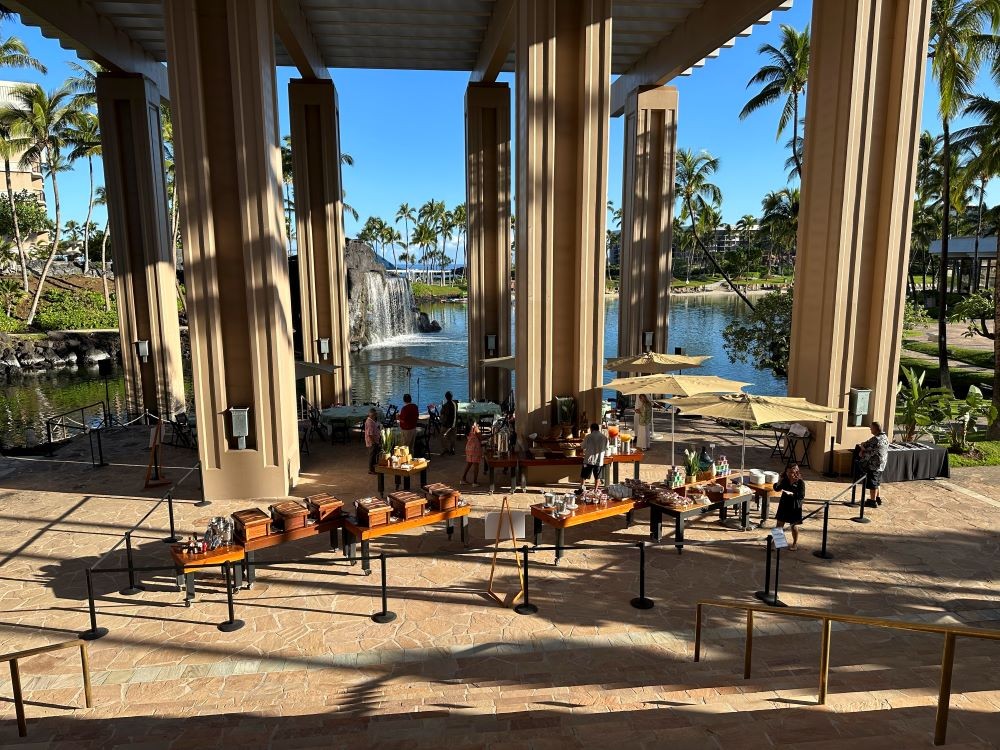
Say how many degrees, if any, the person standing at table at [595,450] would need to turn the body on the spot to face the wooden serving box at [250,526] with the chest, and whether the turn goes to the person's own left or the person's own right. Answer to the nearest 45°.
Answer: approximately 135° to the person's own left

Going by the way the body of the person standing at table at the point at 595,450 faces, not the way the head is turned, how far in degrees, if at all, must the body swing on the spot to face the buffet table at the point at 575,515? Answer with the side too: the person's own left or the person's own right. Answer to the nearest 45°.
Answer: approximately 180°

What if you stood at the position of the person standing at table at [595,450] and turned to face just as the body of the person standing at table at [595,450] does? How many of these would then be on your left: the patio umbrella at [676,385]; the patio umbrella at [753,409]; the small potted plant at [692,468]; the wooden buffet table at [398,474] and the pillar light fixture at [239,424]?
2

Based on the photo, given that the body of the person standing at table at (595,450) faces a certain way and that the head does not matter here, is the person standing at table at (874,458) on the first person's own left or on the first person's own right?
on the first person's own right

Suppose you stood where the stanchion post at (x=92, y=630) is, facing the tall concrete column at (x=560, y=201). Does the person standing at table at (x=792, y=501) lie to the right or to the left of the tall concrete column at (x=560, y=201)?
right

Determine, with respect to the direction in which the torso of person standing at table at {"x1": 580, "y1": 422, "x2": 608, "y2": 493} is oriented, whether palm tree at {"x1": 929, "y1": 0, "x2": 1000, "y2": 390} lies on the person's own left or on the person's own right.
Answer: on the person's own right

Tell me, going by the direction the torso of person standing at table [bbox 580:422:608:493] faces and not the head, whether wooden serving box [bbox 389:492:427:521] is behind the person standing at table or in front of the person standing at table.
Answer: behind

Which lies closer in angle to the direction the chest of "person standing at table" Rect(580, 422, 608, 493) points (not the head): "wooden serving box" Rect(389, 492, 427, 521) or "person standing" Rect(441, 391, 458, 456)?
the person standing

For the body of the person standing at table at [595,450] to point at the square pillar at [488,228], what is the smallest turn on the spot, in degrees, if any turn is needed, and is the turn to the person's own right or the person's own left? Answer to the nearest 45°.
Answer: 0° — they already face it

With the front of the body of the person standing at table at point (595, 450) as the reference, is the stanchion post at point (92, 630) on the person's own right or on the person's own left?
on the person's own left

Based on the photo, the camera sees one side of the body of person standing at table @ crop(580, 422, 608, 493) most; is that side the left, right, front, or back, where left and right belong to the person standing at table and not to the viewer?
back

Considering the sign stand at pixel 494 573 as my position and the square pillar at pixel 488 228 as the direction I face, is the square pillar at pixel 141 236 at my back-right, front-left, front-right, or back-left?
front-left
